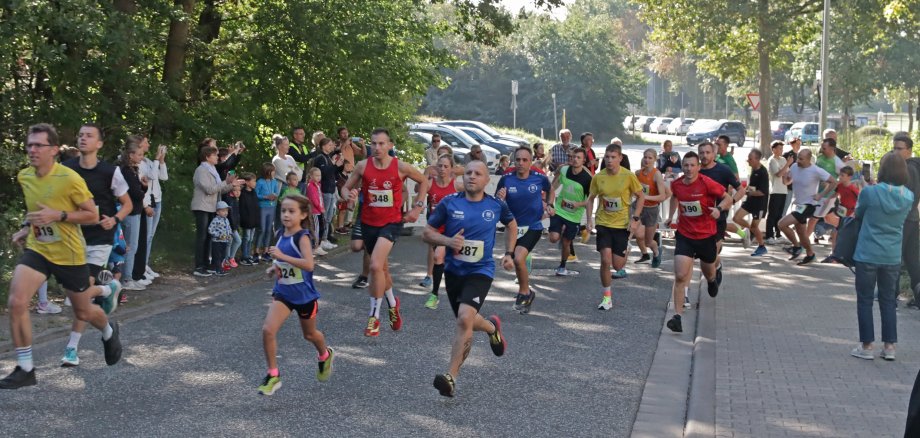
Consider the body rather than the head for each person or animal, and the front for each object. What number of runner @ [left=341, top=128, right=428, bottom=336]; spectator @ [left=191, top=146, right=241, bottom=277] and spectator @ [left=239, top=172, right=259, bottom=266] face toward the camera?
1

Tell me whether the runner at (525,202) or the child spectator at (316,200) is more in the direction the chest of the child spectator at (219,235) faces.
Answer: the runner

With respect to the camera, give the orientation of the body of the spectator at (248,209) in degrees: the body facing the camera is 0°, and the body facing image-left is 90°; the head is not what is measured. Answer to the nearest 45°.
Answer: approximately 270°

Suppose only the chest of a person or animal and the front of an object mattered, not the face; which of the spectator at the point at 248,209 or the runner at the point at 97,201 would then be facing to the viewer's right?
the spectator

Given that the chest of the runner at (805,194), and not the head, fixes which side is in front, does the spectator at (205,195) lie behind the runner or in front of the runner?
in front

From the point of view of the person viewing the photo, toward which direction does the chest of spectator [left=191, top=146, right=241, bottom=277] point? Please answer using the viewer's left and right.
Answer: facing to the right of the viewer

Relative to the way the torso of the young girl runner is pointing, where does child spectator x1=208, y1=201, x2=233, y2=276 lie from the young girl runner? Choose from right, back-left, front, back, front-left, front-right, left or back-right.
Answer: back-right

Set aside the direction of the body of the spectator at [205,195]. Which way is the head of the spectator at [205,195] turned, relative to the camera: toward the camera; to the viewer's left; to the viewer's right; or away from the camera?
to the viewer's right

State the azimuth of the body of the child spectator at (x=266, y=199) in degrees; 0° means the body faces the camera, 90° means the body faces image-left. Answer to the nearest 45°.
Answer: approximately 315°

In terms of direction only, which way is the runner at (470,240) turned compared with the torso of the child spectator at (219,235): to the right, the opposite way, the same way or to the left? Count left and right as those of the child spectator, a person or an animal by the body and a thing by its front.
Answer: to the right
